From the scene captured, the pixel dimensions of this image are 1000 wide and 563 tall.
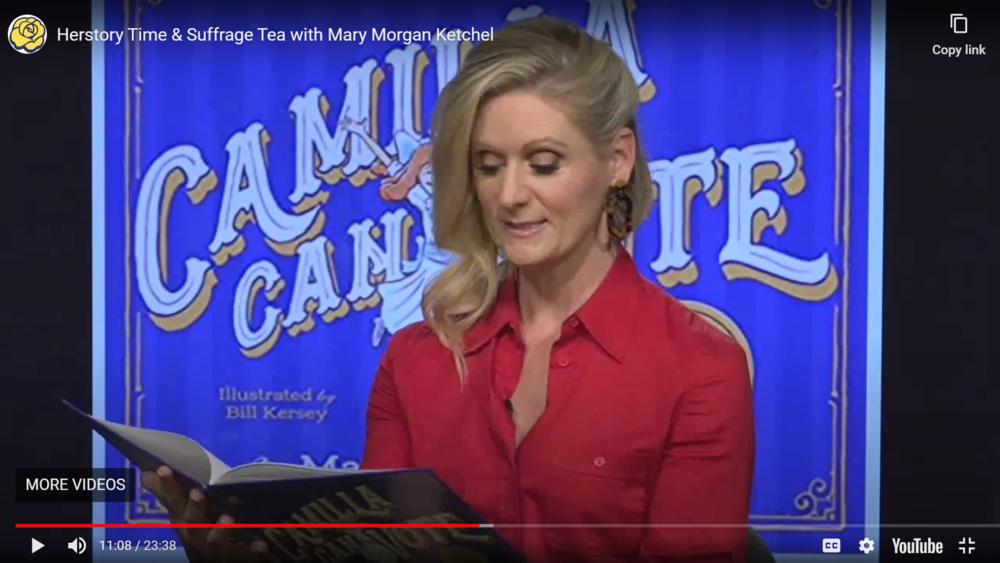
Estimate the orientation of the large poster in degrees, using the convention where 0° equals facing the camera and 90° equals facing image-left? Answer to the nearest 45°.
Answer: approximately 0°

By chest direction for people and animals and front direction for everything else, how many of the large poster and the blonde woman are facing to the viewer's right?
0

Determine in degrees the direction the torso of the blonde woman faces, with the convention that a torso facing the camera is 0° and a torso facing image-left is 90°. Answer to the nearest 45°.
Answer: approximately 45°
